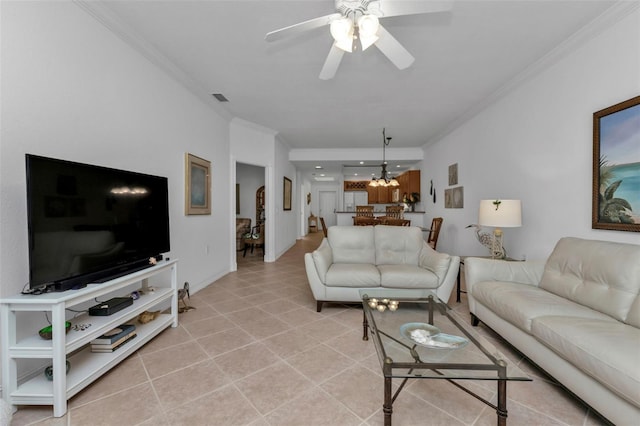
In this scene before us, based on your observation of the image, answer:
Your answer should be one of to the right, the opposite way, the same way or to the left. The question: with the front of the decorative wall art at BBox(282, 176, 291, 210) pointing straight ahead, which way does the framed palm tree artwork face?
the opposite way

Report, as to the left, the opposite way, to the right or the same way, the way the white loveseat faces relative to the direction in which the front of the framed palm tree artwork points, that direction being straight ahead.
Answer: to the left

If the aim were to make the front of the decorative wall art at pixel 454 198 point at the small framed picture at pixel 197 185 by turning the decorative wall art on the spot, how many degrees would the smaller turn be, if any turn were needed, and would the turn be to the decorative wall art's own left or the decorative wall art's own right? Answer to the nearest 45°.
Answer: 0° — it already faces it

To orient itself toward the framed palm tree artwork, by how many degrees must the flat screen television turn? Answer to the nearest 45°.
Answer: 0° — it already faces it

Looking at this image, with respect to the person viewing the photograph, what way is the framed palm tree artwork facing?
facing the viewer and to the left of the viewer

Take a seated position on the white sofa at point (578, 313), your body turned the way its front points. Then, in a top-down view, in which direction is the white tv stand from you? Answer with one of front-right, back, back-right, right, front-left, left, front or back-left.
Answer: front

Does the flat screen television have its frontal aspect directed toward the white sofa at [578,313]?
yes

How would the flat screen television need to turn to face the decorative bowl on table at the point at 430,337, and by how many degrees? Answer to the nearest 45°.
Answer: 0° — it already faces it

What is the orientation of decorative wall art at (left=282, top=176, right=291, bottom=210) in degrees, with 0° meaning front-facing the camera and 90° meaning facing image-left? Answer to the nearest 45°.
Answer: approximately 270°

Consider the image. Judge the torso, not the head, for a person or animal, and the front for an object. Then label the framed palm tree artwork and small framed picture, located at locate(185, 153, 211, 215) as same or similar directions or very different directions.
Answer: very different directions

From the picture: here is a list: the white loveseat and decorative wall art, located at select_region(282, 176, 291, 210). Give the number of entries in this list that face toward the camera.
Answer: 1

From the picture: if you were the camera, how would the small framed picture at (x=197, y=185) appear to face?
facing the viewer and to the right of the viewer

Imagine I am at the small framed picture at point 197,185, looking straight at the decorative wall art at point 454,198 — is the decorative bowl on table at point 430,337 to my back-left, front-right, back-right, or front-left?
front-right

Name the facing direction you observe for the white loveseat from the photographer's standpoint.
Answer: facing the viewer

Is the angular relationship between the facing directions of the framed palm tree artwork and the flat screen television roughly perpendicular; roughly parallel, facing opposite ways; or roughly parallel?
roughly parallel, facing opposite ways

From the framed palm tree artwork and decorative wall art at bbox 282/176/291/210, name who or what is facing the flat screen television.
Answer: the framed palm tree artwork

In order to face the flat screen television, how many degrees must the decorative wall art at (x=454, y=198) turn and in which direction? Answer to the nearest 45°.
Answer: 0° — it already faces it

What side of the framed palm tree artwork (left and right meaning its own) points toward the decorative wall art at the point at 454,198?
right

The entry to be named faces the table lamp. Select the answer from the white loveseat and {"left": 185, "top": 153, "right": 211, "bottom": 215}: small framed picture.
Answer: the small framed picture
